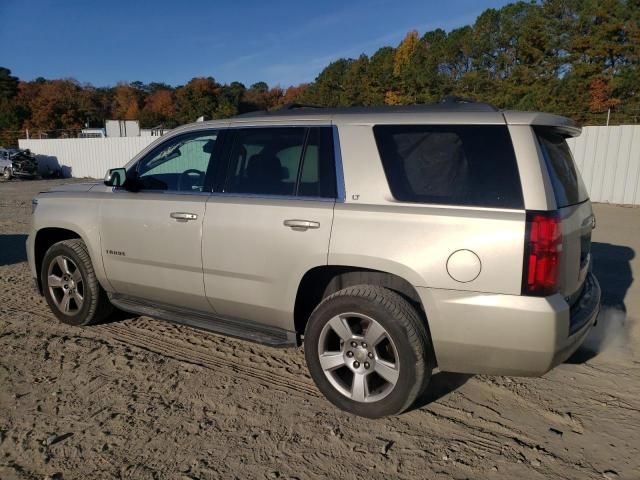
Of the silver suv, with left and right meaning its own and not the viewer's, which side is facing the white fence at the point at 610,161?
right

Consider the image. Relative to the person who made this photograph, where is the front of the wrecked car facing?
facing the viewer and to the right of the viewer

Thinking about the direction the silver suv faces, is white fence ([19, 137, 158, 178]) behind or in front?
in front

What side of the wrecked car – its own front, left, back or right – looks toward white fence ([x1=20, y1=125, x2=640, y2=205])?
front

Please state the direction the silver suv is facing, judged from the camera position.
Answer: facing away from the viewer and to the left of the viewer

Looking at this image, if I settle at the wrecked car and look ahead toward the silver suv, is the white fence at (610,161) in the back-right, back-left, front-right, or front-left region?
front-left

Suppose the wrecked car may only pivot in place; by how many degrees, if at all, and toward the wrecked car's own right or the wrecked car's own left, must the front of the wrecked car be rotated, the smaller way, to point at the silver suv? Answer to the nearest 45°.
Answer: approximately 45° to the wrecked car's own right

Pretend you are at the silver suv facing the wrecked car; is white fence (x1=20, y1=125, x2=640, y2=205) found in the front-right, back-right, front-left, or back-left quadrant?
front-right
